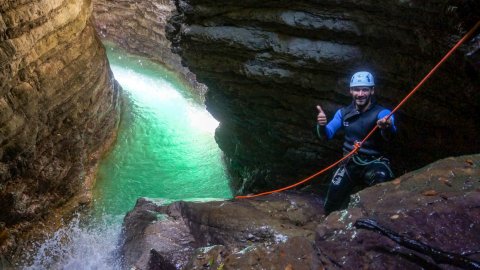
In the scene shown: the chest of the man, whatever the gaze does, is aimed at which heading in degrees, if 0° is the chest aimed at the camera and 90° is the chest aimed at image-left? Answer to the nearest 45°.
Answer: approximately 0°
